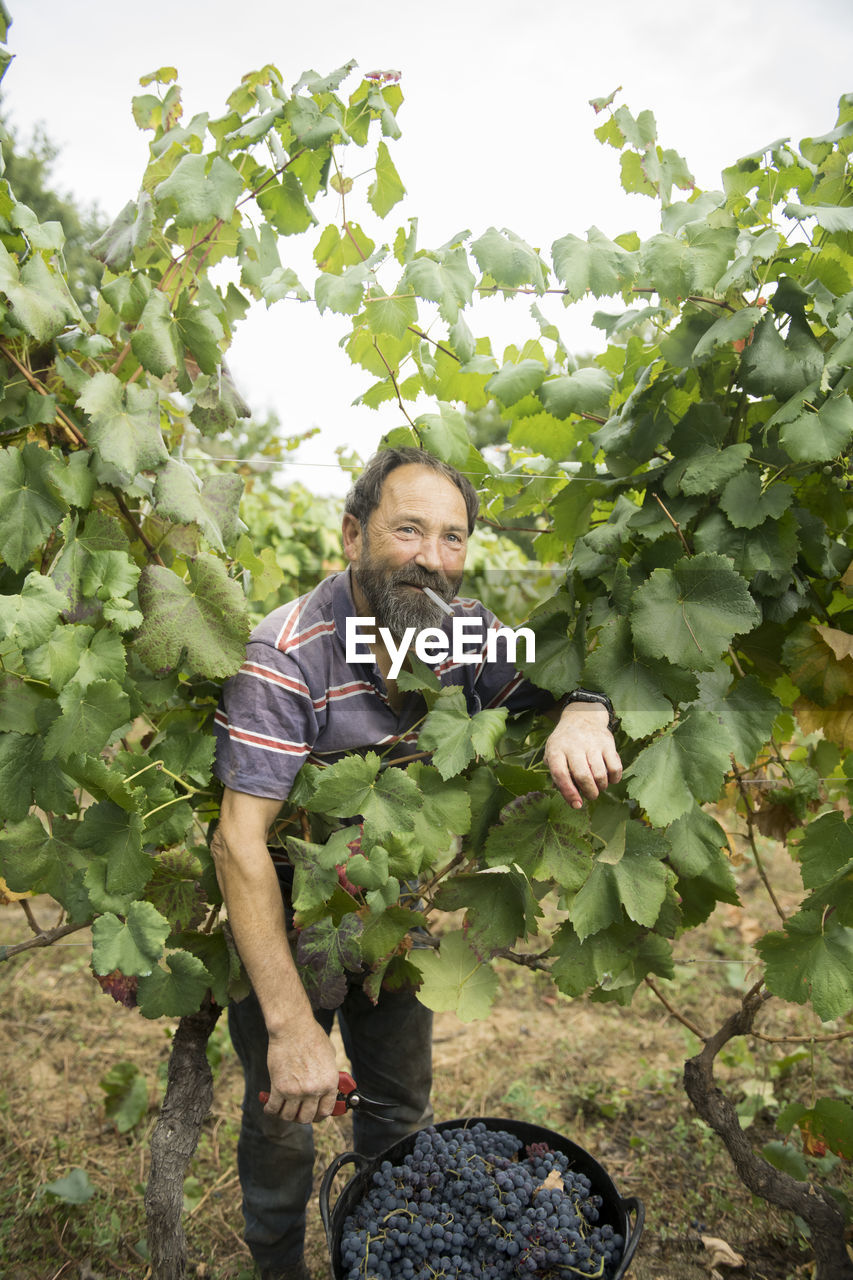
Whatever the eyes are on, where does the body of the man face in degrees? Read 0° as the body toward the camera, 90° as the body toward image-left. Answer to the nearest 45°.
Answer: approximately 315°
